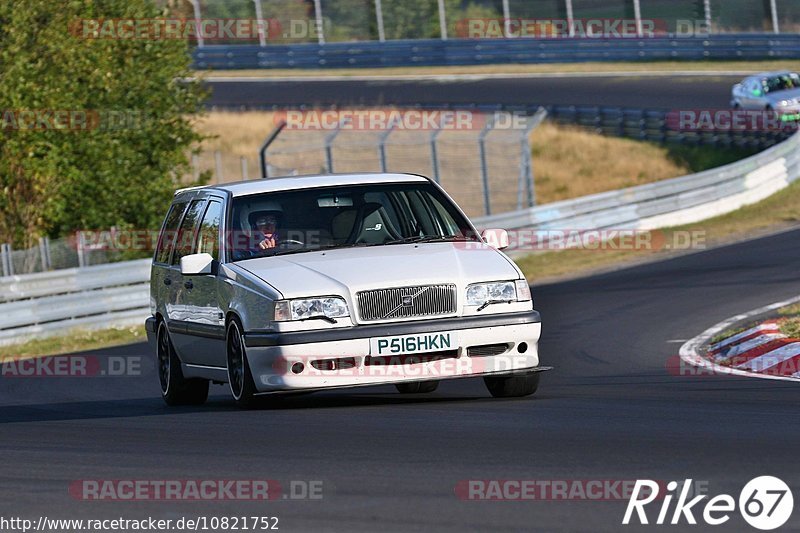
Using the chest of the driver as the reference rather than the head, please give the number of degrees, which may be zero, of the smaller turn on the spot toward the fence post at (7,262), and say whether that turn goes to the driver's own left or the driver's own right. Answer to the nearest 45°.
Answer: approximately 180°

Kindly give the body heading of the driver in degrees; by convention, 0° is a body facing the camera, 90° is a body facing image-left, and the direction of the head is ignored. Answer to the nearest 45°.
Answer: approximately 0°

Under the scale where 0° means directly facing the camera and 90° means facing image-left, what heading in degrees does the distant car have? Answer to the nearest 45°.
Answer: approximately 315°

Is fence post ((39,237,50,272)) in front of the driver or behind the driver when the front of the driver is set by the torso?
behind

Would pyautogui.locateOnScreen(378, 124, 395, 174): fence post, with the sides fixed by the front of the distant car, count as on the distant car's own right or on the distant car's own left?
on the distant car's own right

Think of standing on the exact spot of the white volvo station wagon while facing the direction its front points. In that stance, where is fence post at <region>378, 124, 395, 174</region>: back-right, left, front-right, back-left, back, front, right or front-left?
back

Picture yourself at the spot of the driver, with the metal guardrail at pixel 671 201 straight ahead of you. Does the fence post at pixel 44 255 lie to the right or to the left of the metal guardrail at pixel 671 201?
left

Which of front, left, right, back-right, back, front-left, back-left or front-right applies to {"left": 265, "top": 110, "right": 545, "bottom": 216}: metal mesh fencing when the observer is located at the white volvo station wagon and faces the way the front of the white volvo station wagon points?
back

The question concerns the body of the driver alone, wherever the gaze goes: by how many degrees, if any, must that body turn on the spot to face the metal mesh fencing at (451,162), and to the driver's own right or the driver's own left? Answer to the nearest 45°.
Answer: approximately 180°

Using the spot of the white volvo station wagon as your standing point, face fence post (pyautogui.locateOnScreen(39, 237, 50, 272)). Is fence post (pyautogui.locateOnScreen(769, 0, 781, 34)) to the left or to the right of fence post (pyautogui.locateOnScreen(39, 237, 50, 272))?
right
